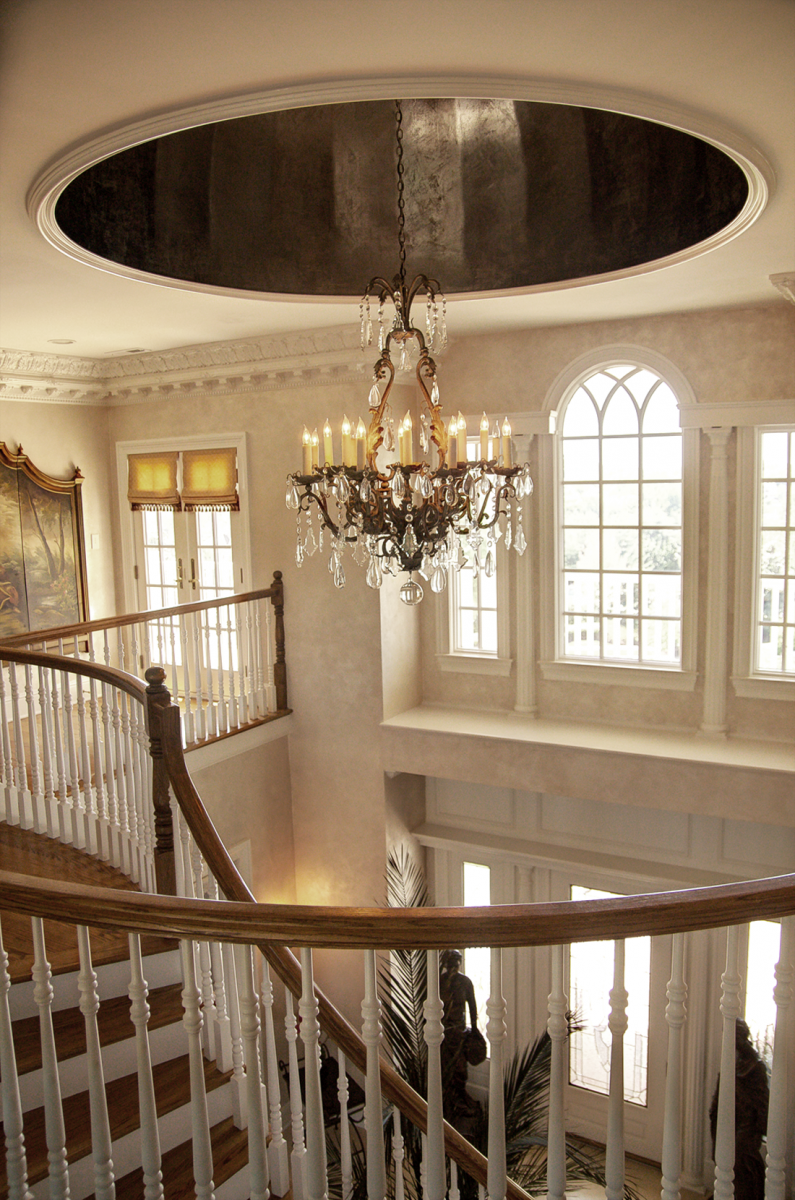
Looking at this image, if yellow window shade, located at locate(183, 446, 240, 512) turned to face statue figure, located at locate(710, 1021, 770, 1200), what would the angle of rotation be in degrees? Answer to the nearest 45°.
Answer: approximately 45° to its left

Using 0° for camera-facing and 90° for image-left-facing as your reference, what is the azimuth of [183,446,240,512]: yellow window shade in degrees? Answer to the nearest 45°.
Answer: approximately 0°

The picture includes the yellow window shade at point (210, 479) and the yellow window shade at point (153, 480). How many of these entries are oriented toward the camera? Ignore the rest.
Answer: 2

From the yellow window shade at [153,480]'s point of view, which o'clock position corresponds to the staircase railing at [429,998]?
The staircase railing is roughly at 12 o'clock from the yellow window shade.

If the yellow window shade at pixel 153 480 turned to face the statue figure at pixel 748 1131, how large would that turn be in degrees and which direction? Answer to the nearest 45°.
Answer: approximately 45° to its left

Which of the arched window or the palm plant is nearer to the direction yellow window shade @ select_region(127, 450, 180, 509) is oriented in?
the palm plant

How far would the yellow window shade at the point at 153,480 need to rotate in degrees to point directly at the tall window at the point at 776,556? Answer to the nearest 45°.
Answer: approximately 45° to its left

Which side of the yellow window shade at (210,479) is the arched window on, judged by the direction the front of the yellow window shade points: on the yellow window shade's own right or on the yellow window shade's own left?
on the yellow window shade's own left
